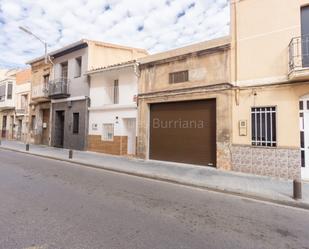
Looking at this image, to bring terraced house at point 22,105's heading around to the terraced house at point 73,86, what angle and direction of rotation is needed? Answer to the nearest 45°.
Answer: approximately 45° to its left

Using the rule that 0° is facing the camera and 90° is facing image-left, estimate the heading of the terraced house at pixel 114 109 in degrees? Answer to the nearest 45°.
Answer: approximately 45°

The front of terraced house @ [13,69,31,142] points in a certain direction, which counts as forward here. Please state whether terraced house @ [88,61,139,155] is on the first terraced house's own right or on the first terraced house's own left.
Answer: on the first terraced house's own left

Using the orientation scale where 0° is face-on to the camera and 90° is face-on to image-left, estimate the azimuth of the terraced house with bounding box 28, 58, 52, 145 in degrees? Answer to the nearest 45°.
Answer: approximately 45°

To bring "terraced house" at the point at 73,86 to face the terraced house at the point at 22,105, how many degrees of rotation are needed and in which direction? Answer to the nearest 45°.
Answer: approximately 90° to its right

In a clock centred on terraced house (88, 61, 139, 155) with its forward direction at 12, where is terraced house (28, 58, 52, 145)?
terraced house (28, 58, 52, 145) is roughly at 3 o'clock from terraced house (88, 61, 139, 155).

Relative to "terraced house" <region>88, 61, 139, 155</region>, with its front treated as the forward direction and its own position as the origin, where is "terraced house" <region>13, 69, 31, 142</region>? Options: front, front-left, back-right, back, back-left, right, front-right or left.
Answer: right

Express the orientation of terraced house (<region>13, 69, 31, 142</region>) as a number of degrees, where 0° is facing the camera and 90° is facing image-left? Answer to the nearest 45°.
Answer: approximately 45°

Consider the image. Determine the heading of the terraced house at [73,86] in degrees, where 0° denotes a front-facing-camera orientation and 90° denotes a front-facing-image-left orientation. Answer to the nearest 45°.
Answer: approximately 45°

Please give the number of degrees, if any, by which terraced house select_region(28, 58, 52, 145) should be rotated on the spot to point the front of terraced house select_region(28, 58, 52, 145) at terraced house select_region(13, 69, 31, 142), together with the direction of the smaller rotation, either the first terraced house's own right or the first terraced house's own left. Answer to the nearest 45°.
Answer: approximately 135° to the first terraced house's own right
